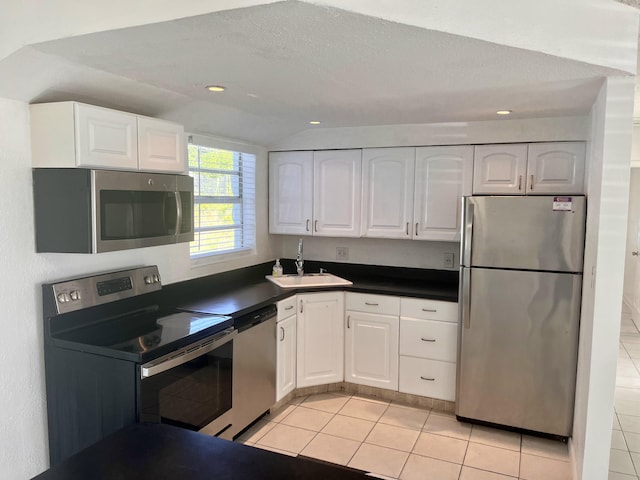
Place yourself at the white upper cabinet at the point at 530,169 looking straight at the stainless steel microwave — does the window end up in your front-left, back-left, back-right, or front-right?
front-right

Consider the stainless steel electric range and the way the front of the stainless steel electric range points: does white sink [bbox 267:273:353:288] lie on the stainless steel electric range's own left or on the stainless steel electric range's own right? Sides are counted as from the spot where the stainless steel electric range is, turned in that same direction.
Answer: on the stainless steel electric range's own left

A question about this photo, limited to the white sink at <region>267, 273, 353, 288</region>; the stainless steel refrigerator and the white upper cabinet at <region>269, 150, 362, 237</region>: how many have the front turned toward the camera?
3

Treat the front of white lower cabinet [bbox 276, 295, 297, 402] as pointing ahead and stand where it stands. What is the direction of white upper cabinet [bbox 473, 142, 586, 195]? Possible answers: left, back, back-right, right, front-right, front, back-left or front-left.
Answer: front-left

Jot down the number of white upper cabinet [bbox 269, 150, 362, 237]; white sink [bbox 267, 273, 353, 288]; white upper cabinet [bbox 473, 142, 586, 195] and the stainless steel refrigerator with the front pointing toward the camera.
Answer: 4

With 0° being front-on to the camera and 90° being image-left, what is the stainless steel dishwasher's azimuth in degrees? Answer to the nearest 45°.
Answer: approximately 315°

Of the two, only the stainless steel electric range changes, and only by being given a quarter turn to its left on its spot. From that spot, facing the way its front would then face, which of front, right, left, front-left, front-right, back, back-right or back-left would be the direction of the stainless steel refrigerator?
front-right

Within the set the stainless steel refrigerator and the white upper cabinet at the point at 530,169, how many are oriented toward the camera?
2

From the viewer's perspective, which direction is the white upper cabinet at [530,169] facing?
toward the camera

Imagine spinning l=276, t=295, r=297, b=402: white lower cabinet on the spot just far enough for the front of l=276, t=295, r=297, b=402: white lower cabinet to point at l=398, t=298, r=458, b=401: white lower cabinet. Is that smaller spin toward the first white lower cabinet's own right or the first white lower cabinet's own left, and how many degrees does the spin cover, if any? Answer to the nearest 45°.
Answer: approximately 45° to the first white lower cabinet's own left

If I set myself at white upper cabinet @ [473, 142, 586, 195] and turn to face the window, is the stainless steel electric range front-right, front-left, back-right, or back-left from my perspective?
front-left

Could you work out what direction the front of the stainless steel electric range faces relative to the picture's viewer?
facing the viewer and to the right of the viewer

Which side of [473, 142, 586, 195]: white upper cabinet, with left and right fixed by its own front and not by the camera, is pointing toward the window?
right

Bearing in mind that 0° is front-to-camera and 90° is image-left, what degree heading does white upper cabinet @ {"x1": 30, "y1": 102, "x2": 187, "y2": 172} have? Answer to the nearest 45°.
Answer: approximately 315°

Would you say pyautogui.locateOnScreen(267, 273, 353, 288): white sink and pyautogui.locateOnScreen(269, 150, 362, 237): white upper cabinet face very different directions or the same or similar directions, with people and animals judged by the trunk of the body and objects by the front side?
same or similar directions

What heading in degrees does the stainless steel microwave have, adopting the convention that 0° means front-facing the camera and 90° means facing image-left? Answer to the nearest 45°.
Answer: approximately 315°

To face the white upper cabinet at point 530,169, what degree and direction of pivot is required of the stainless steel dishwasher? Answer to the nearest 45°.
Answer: approximately 45° to its left

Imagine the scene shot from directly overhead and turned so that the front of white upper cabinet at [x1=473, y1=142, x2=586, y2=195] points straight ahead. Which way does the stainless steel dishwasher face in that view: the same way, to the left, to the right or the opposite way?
to the left
